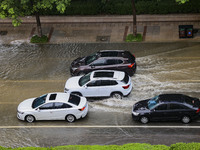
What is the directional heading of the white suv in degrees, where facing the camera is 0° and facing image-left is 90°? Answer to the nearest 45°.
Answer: approximately 90°

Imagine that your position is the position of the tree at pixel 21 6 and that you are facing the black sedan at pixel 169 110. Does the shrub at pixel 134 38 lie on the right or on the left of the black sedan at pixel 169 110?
left

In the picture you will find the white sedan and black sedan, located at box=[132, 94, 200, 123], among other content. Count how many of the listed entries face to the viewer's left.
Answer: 2

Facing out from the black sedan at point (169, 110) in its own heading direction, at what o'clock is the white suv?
The white suv is roughly at 1 o'clock from the black sedan.

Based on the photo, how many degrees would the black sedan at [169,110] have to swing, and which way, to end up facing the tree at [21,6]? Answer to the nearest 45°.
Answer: approximately 45° to its right

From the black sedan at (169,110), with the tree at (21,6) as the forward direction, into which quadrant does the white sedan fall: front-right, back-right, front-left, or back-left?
front-left

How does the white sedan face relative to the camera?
to the viewer's left

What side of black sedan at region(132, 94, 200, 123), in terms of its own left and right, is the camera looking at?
left

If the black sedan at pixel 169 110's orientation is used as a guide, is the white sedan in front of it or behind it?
in front
